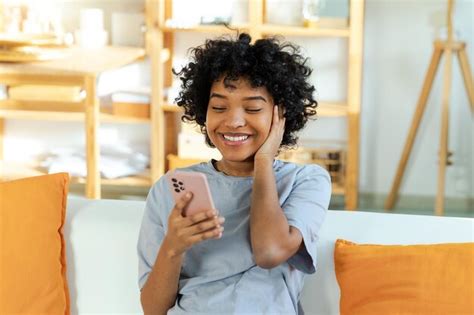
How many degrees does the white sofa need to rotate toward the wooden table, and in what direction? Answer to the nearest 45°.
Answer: approximately 180°

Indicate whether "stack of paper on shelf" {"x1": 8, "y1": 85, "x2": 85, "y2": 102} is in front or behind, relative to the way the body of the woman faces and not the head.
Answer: behind

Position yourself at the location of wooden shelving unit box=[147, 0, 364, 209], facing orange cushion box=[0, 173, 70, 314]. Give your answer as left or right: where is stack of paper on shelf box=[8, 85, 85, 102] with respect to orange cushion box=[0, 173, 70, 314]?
right

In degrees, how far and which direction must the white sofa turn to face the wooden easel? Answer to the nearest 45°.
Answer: approximately 135° to its left

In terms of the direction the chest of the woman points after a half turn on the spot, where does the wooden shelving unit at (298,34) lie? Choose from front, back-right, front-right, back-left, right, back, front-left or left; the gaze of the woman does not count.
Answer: front

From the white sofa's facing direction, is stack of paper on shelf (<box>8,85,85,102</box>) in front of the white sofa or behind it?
behind

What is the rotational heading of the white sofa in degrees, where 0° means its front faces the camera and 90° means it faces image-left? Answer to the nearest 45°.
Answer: approximately 0°

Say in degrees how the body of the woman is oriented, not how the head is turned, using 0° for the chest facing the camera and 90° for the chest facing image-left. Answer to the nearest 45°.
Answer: approximately 0°

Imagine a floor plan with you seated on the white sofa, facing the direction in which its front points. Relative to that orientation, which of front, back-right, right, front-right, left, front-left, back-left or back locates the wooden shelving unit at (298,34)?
back

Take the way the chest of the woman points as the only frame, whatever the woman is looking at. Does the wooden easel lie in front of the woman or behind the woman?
behind
